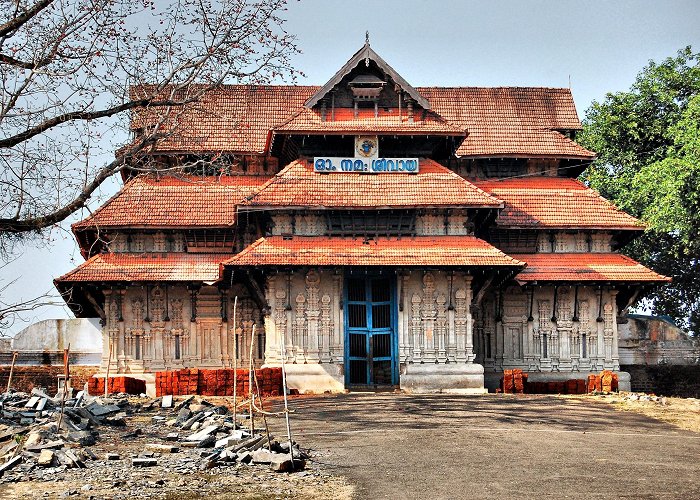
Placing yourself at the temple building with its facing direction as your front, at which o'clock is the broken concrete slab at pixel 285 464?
The broken concrete slab is roughly at 12 o'clock from the temple building.

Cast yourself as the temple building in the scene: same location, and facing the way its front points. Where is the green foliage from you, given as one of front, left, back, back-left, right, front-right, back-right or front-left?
back-left

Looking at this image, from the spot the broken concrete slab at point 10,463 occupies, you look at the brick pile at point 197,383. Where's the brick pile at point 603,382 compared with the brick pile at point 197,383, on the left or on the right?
right

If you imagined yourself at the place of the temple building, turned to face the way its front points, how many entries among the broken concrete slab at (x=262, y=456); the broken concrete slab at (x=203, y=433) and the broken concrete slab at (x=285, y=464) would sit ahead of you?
3

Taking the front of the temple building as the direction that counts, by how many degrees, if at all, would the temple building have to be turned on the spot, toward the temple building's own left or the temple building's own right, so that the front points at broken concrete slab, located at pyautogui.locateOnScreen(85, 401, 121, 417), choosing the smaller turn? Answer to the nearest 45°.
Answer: approximately 45° to the temple building's own right

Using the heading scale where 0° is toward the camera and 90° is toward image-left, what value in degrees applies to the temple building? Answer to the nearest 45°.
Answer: approximately 0°

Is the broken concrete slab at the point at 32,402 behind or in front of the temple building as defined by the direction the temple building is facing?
in front

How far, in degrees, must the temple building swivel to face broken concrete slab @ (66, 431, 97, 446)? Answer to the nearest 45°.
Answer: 0° — it already faces it

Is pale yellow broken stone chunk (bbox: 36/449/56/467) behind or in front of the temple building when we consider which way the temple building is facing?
in front

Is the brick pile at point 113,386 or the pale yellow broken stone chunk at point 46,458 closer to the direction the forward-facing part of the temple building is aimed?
the pale yellow broken stone chunk

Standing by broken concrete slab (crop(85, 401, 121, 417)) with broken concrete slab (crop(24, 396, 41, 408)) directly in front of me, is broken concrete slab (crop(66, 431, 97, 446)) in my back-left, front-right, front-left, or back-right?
back-left
